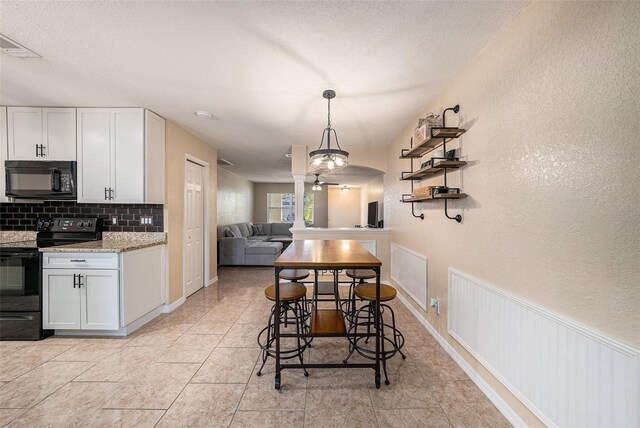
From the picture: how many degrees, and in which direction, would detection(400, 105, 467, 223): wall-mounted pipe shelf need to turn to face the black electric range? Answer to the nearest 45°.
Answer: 0° — it already faces it

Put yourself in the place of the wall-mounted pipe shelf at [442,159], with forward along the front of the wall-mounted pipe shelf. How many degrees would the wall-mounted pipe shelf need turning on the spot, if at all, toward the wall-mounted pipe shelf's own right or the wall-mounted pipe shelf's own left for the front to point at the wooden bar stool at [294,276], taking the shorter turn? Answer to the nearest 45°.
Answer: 0° — it already faces it

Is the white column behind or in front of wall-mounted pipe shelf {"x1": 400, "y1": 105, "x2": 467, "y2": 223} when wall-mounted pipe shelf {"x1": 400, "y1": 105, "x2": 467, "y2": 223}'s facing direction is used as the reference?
in front

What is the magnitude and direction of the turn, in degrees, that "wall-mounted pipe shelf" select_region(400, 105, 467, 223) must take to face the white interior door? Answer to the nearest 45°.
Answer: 0° — it already faces it

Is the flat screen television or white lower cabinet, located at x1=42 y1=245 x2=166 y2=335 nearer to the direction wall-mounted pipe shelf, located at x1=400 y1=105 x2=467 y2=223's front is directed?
the white lower cabinet

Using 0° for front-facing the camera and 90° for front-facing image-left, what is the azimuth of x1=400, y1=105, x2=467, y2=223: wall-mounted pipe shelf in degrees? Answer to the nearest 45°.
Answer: approximately 90°

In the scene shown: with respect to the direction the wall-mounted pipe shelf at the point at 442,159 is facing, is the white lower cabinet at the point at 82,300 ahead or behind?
ahead

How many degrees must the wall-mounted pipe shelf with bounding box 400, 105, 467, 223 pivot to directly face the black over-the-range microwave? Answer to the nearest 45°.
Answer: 0° — it already faces it
